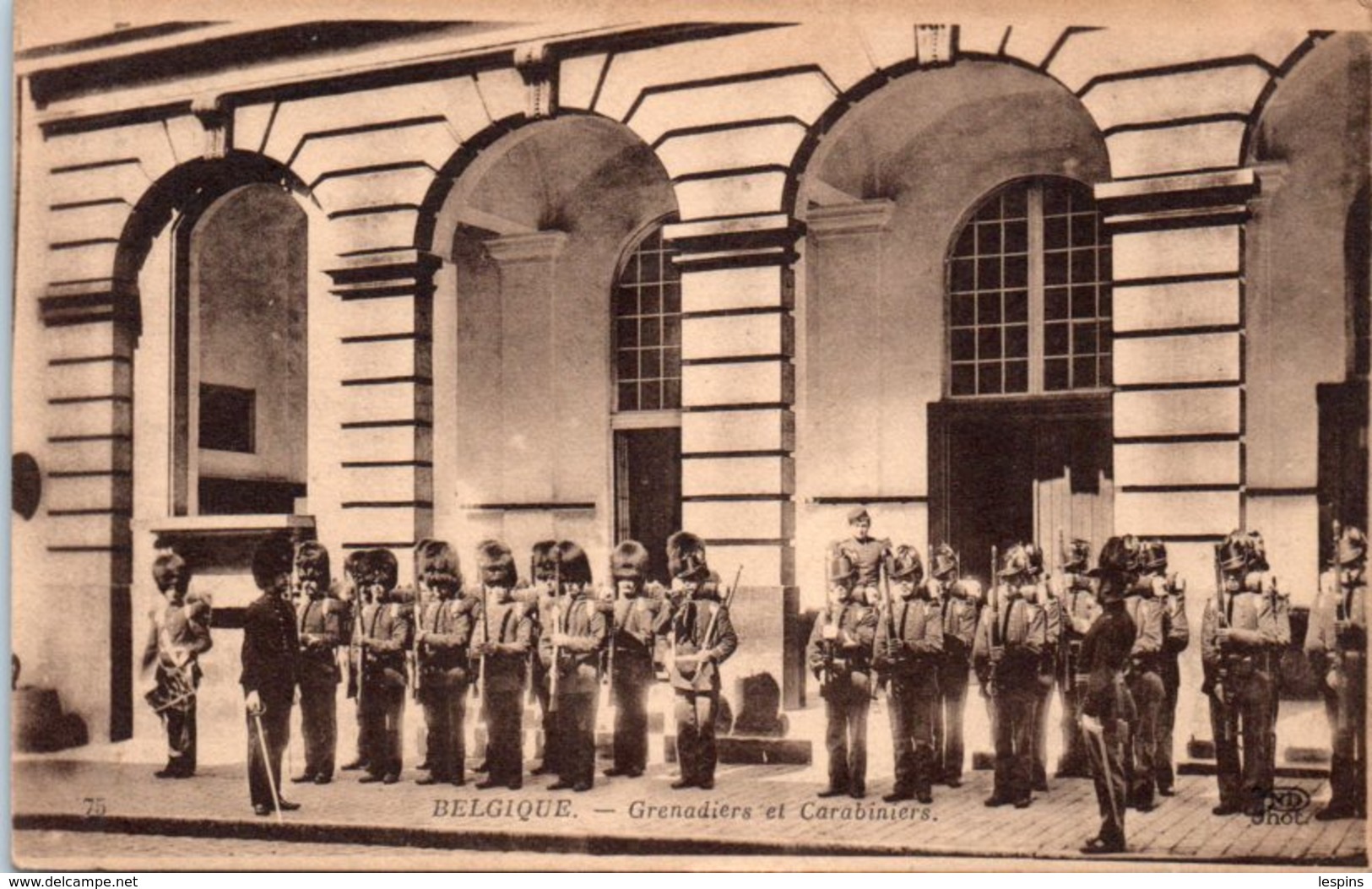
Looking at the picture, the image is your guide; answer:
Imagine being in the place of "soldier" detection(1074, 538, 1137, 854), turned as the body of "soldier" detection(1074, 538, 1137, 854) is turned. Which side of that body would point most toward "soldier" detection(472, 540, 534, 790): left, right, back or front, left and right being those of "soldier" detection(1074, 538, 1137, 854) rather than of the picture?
front

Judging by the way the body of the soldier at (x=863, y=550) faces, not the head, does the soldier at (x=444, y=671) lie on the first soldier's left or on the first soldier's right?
on the first soldier's right

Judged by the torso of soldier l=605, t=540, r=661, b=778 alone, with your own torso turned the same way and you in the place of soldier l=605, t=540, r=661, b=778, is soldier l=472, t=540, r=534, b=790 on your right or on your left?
on your right

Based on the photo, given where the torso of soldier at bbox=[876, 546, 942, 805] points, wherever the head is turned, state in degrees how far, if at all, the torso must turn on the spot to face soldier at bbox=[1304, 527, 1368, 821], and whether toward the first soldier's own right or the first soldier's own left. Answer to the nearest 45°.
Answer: approximately 135° to the first soldier's own left

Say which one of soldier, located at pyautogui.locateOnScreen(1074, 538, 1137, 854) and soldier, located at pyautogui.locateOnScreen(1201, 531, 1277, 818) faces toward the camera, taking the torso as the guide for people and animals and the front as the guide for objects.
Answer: soldier, located at pyautogui.locateOnScreen(1201, 531, 1277, 818)

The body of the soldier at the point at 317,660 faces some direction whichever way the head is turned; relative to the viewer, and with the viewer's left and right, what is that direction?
facing the viewer and to the left of the viewer

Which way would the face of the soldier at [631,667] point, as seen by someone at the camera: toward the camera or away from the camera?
toward the camera

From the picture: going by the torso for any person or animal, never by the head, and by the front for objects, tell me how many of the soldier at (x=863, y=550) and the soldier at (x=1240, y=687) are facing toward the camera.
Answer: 2

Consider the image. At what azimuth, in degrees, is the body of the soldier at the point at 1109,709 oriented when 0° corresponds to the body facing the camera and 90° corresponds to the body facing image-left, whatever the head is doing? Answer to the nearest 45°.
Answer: approximately 90°

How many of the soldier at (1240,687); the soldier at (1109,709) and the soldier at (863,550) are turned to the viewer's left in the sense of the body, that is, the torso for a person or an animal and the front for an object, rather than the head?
1

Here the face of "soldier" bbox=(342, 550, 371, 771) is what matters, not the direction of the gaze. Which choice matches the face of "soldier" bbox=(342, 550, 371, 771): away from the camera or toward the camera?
toward the camera

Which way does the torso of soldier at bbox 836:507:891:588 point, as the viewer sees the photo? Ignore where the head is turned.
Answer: toward the camera

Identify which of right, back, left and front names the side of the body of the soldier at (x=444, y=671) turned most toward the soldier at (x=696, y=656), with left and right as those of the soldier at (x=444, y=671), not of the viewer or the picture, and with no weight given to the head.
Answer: left
